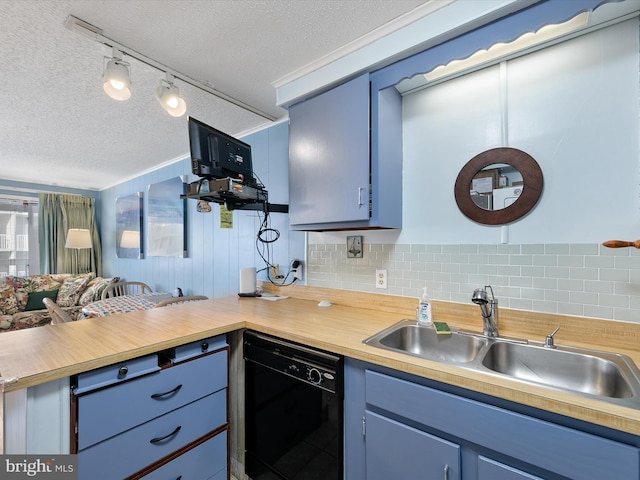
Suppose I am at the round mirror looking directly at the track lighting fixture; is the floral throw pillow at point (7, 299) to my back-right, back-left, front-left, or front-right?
front-right

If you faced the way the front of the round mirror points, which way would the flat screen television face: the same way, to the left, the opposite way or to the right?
to the right

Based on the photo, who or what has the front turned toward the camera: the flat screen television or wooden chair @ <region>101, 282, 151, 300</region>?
the wooden chair

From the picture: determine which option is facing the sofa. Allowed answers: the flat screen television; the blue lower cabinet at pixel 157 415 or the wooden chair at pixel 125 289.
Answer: the flat screen television

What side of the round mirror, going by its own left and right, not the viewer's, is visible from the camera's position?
front

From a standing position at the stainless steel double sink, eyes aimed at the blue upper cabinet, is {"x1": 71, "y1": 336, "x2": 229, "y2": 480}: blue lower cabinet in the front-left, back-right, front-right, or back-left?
front-left

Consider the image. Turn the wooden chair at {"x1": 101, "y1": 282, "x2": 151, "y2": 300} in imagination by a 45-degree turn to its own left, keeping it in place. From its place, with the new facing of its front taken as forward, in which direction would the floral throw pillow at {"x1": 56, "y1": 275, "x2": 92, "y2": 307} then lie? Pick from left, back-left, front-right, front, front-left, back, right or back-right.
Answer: back

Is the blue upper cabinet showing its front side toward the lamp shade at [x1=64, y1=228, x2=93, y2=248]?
no

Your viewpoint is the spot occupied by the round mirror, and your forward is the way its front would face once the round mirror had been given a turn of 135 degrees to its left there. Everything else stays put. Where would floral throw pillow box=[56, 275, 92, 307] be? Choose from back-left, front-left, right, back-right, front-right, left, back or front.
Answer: back-left

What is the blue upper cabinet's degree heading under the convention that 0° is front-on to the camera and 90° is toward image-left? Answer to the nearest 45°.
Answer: approximately 45°

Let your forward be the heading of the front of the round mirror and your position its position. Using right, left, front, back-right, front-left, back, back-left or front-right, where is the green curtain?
right

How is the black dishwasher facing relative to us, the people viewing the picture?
facing the viewer and to the left of the viewer

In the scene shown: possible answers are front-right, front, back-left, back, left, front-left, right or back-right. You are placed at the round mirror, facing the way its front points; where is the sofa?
right

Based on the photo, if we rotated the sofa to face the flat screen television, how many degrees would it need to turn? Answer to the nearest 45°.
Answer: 0° — it already faces it
